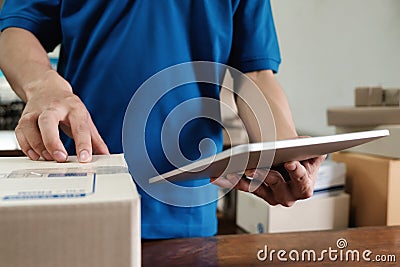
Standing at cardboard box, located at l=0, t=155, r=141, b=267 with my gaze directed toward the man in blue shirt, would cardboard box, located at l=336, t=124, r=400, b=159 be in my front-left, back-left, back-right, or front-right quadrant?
front-right

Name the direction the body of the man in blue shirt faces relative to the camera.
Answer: toward the camera

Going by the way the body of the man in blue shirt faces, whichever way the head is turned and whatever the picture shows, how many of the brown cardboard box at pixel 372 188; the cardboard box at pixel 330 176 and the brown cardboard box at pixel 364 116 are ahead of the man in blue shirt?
0

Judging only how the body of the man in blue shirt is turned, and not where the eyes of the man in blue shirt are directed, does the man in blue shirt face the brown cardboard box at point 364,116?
no

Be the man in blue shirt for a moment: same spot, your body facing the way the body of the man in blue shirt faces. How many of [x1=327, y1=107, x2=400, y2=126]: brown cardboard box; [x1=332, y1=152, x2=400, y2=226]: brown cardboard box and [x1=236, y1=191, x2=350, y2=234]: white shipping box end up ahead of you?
0

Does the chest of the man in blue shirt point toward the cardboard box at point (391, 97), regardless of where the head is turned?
no
